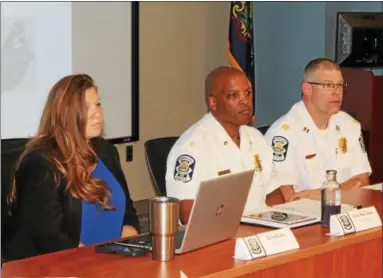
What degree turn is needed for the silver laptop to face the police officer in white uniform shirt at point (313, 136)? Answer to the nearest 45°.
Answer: approximately 45° to its right

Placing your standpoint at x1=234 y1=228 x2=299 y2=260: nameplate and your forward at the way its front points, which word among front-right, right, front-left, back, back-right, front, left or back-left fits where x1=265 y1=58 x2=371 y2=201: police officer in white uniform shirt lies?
back-left

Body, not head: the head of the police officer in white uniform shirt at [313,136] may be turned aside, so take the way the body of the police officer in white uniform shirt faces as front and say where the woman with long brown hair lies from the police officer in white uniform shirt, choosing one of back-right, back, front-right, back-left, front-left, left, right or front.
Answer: right

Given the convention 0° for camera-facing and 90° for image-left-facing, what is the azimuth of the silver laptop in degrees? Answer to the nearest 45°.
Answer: approximately 135°

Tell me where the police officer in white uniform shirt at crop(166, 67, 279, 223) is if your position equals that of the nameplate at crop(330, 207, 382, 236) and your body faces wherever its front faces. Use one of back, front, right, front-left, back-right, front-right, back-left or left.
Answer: back

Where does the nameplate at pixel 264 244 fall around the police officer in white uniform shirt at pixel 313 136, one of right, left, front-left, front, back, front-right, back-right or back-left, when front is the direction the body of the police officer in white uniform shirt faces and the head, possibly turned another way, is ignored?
front-right

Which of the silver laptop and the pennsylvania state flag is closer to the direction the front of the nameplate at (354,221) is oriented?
the silver laptop

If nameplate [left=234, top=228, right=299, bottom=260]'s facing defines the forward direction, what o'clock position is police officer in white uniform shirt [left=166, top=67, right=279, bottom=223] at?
The police officer in white uniform shirt is roughly at 7 o'clock from the nameplate.

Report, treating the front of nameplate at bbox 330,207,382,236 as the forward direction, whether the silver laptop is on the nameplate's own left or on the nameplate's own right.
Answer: on the nameplate's own right
